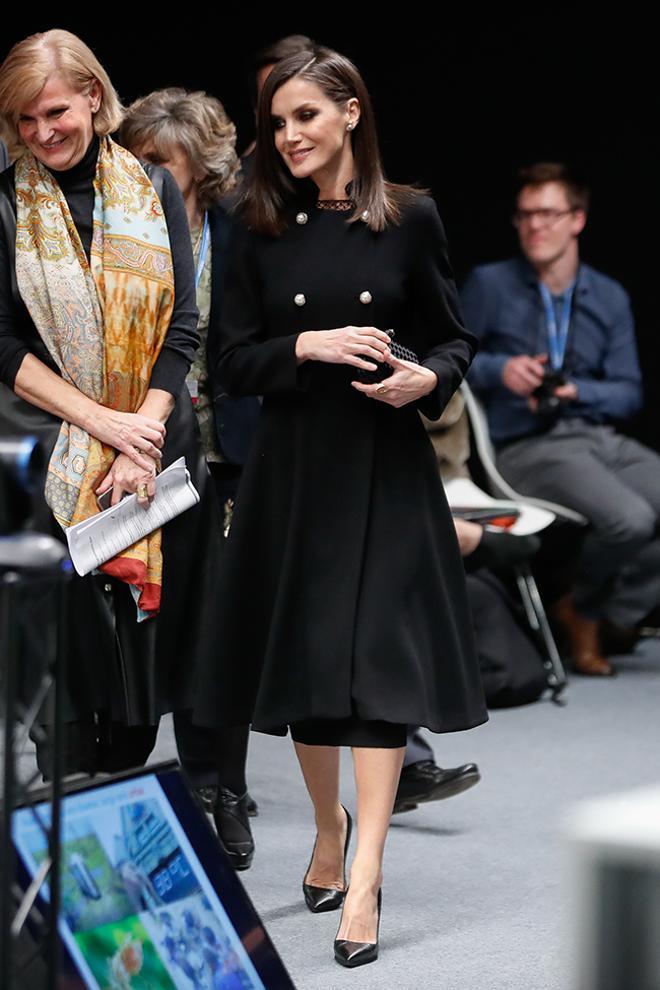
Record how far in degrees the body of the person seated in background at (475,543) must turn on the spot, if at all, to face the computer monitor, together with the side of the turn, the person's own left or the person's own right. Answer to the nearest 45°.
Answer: approximately 90° to the person's own right

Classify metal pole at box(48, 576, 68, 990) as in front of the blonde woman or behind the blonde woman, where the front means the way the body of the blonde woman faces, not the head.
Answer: in front

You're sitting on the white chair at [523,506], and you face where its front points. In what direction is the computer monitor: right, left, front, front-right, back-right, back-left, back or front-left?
right

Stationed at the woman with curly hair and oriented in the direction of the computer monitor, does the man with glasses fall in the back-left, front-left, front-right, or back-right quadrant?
back-left

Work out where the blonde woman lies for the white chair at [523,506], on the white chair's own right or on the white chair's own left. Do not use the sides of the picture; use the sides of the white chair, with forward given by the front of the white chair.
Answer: on the white chair's own right

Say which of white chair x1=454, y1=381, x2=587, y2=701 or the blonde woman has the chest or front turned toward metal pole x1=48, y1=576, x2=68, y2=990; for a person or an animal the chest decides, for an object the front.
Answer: the blonde woman

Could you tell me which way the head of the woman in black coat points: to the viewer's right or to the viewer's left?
to the viewer's left

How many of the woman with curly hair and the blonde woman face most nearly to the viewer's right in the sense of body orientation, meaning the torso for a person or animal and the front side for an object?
0

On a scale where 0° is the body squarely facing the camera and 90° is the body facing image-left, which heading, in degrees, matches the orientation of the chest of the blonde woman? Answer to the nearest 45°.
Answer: approximately 0°
